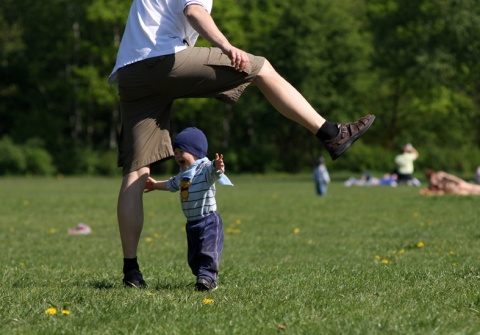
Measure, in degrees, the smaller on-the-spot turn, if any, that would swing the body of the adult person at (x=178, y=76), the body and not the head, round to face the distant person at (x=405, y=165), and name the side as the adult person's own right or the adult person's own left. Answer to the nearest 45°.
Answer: approximately 90° to the adult person's own left

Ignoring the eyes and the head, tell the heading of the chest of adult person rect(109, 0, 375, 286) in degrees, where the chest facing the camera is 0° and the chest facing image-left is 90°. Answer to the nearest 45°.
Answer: approximately 270°
